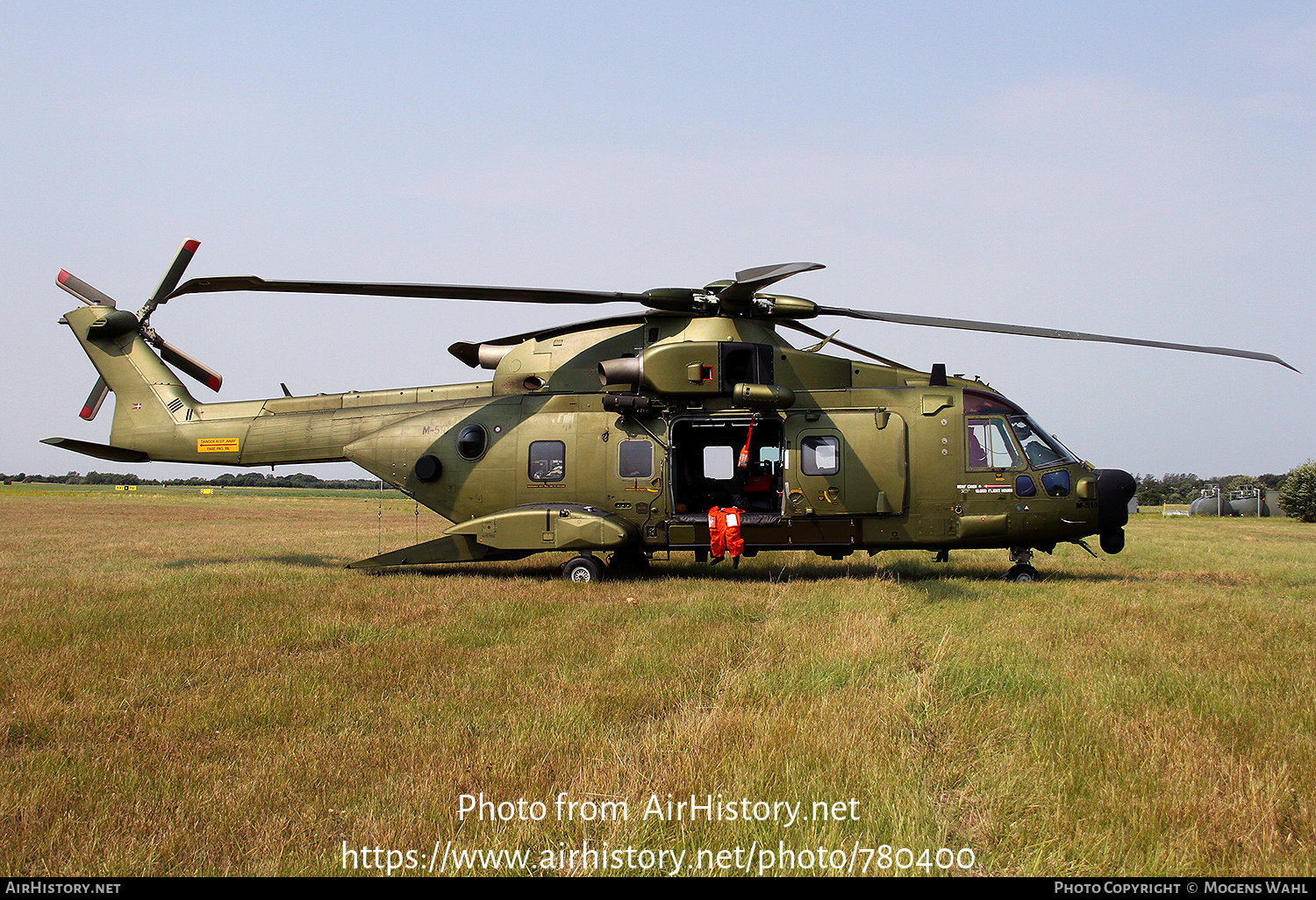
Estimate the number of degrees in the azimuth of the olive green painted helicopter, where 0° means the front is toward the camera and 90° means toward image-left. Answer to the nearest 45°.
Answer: approximately 270°

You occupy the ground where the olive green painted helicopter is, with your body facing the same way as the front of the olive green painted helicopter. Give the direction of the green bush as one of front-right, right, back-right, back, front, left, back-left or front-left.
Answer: front-left
